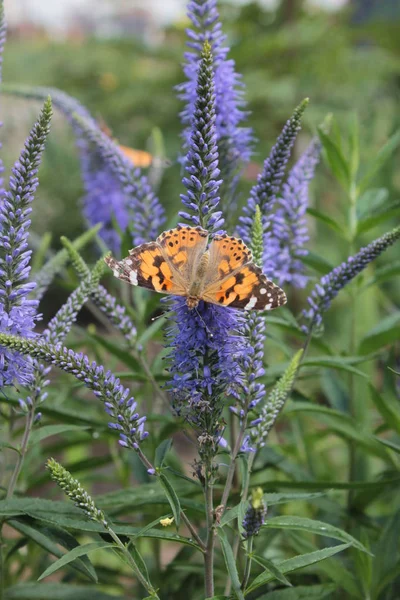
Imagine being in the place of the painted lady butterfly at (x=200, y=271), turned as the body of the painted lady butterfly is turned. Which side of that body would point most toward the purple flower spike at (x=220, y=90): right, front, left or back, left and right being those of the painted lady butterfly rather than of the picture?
back

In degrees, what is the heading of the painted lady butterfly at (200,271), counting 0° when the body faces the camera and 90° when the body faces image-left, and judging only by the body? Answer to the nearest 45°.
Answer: approximately 0°

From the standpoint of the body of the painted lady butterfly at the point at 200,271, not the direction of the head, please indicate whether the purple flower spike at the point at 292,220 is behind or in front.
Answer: behind
